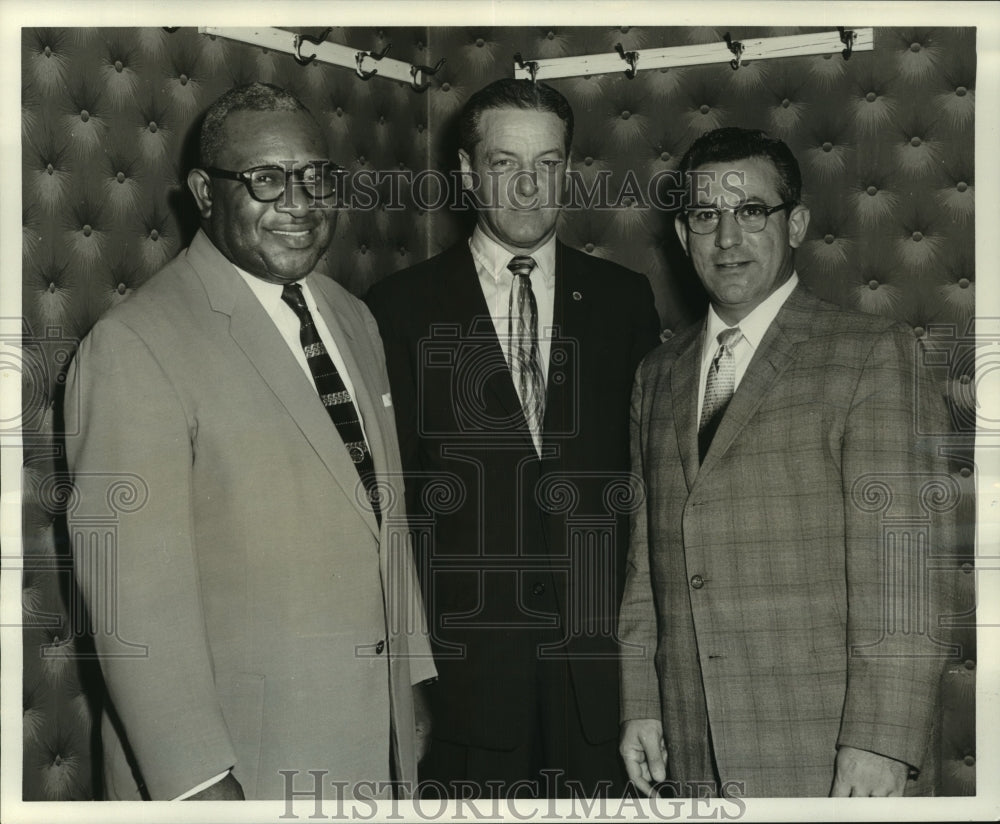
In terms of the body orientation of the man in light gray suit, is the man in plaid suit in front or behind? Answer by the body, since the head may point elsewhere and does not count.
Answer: in front

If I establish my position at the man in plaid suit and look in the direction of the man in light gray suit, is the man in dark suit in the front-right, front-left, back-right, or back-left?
front-right

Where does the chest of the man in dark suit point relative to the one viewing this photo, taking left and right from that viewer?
facing the viewer

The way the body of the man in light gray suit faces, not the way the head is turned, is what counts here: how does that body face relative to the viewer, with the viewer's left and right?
facing the viewer and to the right of the viewer

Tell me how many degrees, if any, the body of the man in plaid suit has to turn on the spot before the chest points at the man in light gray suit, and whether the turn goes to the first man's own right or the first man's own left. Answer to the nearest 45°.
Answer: approximately 45° to the first man's own right

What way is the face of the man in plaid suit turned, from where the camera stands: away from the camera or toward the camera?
toward the camera

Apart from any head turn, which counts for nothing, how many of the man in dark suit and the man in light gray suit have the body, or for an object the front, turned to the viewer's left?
0

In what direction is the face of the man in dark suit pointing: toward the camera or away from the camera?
toward the camera

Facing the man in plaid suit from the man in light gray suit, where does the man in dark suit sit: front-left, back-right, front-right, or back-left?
front-left
